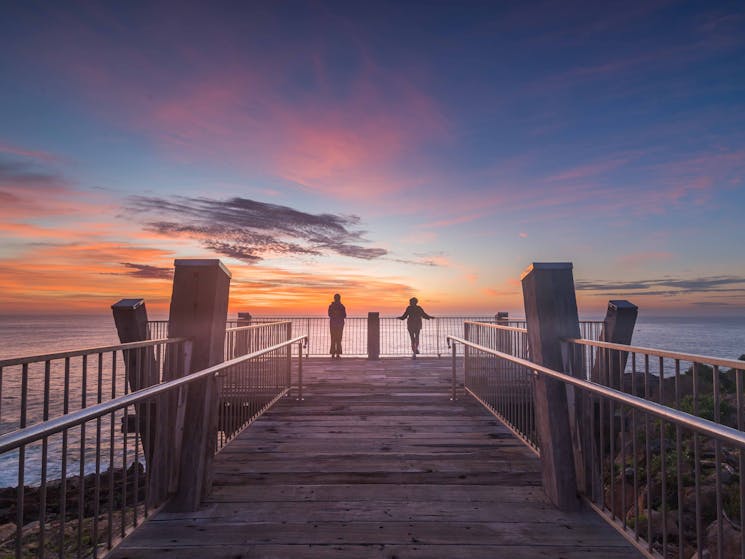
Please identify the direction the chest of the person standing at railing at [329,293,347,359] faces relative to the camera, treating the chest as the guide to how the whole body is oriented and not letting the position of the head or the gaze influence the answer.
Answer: away from the camera

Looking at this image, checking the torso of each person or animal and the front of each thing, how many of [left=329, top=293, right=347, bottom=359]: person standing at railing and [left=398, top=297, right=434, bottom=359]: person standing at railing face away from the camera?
2

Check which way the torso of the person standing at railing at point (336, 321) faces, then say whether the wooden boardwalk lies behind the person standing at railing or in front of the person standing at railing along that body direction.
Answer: behind

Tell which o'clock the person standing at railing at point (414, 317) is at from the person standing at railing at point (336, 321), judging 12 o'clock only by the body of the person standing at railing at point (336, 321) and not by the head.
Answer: the person standing at railing at point (414, 317) is roughly at 3 o'clock from the person standing at railing at point (336, 321).

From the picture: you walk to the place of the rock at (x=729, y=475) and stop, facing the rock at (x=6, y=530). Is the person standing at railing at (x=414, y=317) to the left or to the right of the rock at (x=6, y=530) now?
right

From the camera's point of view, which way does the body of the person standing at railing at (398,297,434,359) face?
away from the camera

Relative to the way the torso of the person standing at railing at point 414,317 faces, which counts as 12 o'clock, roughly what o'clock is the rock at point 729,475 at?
The rock is roughly at 5 o'clock from the person standing at railing.

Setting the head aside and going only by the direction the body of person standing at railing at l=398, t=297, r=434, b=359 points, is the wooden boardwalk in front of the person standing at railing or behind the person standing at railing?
behind

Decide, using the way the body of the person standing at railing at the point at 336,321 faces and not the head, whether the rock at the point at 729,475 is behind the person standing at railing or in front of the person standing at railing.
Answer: behind
